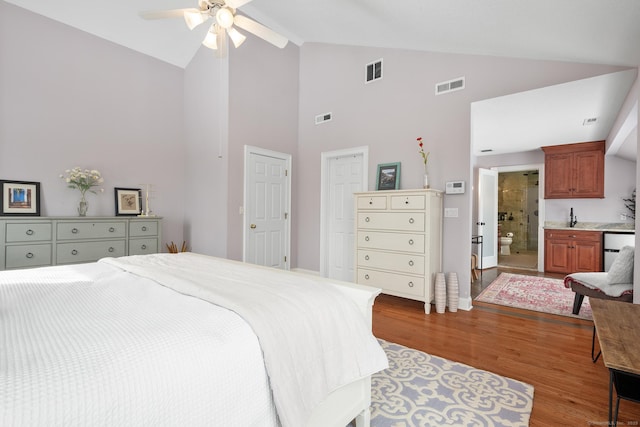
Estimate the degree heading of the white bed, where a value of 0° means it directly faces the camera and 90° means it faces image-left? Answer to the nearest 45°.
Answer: approximately 225°

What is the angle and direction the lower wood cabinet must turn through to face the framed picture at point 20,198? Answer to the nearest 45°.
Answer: approximately 45° to its right

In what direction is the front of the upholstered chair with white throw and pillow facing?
to the viewer's left

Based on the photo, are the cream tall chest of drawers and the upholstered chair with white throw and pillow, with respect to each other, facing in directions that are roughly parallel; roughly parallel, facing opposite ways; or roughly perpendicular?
roughly perpendicular

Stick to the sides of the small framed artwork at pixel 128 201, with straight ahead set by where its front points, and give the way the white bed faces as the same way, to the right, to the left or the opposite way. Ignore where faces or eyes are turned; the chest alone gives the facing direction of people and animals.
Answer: to the left

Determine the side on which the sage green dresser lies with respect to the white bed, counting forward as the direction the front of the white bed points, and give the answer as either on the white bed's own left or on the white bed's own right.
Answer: on the white bed's own left

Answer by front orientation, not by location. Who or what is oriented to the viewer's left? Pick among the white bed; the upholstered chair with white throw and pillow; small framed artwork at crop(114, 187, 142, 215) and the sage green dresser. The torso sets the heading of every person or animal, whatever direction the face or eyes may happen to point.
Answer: the upholstered chair with white throw and pillow

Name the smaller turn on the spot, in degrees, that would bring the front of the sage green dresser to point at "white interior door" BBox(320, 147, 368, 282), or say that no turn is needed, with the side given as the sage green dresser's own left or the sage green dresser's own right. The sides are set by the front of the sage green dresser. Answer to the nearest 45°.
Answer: approximately 45° to the sage green dresser's own left

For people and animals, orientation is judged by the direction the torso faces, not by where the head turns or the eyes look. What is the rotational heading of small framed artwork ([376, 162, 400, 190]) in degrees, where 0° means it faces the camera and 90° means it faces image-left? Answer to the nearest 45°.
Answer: approximately 45°

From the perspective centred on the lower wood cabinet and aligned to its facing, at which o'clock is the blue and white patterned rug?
The blue and white patterned rug is roughly at 12 o'clock from the lower wood cabinet.

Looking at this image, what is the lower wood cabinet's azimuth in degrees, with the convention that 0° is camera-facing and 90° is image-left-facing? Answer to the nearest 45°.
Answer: approximately 0°
